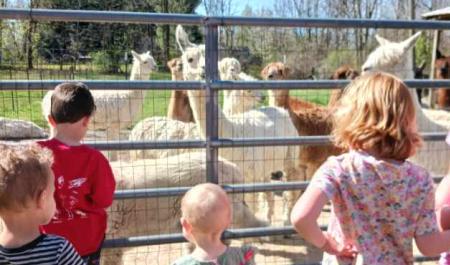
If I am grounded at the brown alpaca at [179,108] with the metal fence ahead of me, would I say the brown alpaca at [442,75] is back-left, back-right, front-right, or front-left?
back-left

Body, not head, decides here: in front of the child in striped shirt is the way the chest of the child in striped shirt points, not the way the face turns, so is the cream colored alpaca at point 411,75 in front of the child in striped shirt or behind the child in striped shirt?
in front

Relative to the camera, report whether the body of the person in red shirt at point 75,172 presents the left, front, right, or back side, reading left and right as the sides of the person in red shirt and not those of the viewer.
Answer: back

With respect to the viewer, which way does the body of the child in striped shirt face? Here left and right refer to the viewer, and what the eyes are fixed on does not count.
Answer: facing away from the viewer and to the right of the viewer

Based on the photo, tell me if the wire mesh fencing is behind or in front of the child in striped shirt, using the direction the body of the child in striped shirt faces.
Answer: in front

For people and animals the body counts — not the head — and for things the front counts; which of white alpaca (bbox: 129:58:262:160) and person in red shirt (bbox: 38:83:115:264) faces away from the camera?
the person in red shirt

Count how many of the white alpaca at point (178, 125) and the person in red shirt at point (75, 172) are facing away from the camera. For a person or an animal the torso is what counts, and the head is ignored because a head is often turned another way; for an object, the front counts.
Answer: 1

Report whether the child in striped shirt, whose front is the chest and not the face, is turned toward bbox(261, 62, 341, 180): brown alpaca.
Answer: yes

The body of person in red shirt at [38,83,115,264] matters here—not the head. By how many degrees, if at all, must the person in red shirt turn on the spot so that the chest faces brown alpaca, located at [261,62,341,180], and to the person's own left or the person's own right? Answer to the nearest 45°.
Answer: approximately 45° to the person's own right

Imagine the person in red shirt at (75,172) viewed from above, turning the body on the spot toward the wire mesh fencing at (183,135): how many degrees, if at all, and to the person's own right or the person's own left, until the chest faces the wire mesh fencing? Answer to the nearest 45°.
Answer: approximately 45° to the person's own right

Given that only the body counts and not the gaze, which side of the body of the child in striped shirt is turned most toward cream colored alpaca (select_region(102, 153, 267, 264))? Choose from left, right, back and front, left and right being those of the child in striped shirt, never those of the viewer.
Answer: front

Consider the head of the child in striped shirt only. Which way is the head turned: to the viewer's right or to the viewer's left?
to the viewer's right
